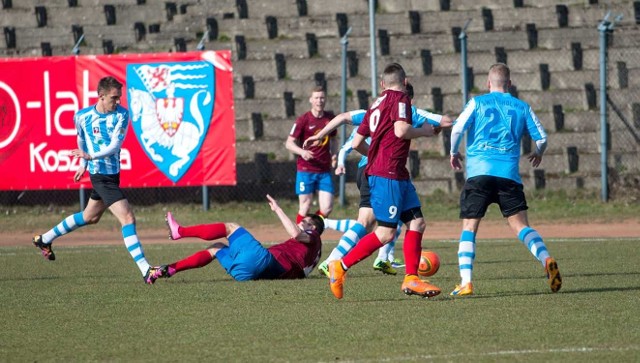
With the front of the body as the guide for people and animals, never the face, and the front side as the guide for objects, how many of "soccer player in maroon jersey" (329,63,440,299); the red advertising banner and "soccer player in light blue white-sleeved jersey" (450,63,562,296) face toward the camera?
1

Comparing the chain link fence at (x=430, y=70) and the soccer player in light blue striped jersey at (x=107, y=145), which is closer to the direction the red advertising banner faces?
the soccer player in light blue striped jersey

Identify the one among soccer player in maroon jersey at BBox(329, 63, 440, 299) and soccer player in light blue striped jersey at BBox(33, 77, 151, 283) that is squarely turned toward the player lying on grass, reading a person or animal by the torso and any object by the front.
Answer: the soccer player in light blue striped jersey

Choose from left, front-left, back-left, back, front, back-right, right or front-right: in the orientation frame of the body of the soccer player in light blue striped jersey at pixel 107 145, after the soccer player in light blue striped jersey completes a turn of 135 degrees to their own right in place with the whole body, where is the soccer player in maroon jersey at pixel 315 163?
back-right

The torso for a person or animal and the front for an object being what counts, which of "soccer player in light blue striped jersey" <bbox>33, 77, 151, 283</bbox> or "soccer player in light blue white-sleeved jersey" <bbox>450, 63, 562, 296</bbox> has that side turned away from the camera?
"soccer player in light blue white-sleeved jersey" <bbox>450, 63, 562, 296</bbox>

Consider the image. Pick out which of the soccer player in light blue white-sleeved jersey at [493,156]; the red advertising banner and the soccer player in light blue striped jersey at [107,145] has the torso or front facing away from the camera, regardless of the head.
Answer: the soccer player in light blue white-sleeved jersey at [493,156]

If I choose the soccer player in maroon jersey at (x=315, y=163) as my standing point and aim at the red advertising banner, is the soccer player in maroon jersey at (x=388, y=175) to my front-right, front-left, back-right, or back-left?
back-left

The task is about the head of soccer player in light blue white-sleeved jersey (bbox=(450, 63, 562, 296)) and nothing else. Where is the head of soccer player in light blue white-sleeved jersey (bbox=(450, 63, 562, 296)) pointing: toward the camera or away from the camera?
away from the camera

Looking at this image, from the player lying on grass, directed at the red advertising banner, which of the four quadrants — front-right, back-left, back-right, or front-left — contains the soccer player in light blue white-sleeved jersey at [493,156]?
back-right

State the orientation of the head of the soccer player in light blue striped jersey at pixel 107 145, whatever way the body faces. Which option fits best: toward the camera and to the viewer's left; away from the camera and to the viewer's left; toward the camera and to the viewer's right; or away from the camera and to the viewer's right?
toward the camera and to the viewer's right

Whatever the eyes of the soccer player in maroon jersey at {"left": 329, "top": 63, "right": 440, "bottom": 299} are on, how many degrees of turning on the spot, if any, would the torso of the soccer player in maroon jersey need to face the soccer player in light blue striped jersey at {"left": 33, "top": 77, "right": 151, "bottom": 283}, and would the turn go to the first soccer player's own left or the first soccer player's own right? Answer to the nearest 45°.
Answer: approximately 90° to the first soccer player's own left

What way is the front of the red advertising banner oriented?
toward the camera

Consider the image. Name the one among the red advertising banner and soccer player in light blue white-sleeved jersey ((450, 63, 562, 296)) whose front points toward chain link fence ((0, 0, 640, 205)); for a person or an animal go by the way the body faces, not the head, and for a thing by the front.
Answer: the soccer player in light blue white-sleeved jersey

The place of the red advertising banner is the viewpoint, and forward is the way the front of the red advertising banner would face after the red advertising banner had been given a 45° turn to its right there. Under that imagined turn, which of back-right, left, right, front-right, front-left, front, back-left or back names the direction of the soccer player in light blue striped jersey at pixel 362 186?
front-left

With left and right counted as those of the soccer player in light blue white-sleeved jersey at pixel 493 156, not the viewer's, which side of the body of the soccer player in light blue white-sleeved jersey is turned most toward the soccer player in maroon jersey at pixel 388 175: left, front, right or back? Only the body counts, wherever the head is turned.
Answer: left

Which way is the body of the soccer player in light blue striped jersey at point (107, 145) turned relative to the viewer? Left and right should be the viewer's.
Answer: facing the viewer and to the right of the viewer

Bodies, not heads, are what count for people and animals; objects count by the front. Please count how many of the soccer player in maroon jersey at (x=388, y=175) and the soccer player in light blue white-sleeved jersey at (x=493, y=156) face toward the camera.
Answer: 0

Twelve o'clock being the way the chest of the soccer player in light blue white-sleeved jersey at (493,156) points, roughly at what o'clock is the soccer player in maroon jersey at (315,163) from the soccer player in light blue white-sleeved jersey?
The soccer player in maroon jersey is roughly at 11 o'clock from the soccer player in light blue white-sleeved jersey.

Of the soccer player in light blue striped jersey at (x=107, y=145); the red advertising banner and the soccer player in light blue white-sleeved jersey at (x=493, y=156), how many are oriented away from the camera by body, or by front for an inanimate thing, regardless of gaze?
1
